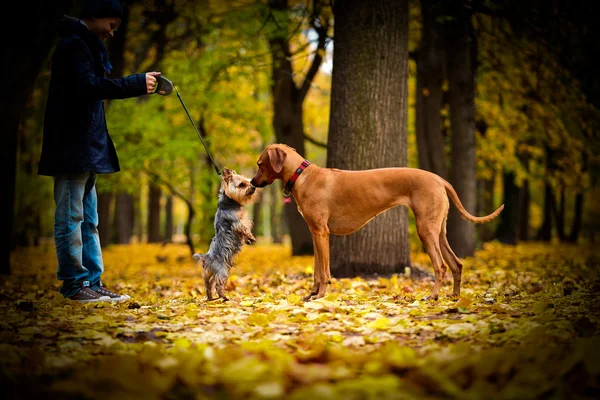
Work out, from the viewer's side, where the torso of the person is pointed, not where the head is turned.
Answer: to the viewer's right

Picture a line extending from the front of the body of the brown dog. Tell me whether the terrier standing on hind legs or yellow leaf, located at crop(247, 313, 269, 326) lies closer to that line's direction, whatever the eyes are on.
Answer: the terrier standing on hind legs

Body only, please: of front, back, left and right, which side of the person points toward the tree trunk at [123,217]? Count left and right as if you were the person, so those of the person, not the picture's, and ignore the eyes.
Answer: left

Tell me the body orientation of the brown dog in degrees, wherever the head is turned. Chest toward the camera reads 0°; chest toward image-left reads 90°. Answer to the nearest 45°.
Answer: approximately 90°

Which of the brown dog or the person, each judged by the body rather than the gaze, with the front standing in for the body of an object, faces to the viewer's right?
the person

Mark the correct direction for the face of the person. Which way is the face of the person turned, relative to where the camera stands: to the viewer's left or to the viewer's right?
to the viewer's right

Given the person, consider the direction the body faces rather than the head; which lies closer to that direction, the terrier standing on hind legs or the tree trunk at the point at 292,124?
the terrier standing on hind legs

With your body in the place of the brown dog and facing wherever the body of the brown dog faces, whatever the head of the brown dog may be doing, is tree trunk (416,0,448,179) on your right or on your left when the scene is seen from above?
on your right

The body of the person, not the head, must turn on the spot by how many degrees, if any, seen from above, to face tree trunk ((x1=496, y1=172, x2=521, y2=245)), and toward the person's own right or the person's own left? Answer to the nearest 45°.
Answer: approximately 45° to the person's own left

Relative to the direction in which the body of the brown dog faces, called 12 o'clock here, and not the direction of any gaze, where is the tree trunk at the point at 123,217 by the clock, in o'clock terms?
The tree trunk is roughly at 2 o'clock from the brown dog.

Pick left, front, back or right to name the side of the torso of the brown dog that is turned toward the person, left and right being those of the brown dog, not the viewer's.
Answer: front

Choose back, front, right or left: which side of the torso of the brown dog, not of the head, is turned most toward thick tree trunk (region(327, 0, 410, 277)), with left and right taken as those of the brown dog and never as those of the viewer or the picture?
right

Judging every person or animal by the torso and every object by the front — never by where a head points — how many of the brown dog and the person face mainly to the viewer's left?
1
